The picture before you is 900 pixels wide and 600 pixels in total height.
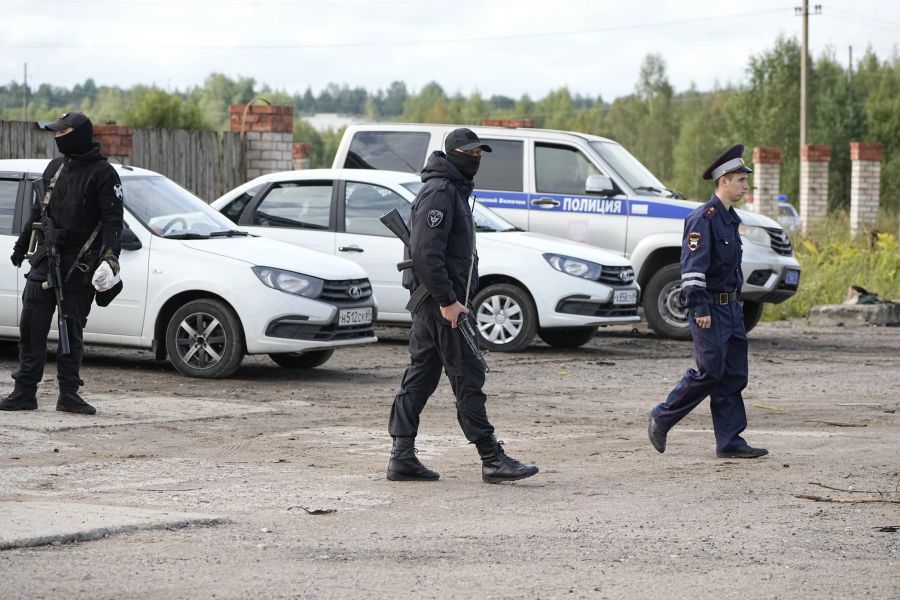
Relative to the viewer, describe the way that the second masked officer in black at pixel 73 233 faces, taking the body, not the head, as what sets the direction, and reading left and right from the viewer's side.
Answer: facing the viewer and to the left of the viewer

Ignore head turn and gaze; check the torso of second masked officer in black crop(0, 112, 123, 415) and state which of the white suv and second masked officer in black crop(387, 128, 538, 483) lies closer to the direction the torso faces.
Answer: the second masked officer in black

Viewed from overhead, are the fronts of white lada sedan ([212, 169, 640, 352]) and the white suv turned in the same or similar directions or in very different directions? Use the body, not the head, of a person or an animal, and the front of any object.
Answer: same or similar directions

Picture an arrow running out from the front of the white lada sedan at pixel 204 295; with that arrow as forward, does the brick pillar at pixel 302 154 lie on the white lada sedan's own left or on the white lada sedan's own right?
on the white lada sedan's own left

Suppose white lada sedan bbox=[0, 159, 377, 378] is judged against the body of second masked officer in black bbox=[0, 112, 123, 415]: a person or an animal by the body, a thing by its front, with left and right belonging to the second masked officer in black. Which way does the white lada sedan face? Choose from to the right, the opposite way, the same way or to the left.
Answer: to the left

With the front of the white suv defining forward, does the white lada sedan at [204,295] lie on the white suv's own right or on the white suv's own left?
on the white suv's own right

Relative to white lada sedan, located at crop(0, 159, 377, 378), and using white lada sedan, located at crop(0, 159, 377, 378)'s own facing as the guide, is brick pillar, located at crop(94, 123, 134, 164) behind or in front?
behind

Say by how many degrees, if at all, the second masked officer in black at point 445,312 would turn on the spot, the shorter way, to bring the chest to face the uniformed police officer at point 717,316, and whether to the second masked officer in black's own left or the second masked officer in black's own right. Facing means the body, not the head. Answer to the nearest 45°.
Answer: approximately 45° to the second masked officer in black's own left

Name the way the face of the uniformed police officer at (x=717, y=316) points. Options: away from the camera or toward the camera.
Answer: toward the camera

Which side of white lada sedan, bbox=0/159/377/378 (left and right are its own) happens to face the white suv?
left

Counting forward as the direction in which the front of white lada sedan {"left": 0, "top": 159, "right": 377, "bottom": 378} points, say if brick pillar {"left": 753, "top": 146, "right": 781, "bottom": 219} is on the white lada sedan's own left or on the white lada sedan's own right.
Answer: on the white lada sedan's own left
